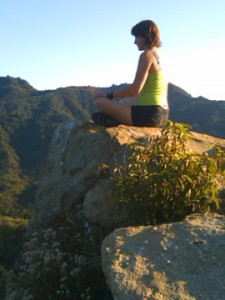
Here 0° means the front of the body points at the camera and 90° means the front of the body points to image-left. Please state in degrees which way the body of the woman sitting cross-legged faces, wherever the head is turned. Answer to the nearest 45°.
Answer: approximately 90°

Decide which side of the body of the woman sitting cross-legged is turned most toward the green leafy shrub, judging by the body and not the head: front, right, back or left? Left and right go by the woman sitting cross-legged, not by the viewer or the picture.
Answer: left

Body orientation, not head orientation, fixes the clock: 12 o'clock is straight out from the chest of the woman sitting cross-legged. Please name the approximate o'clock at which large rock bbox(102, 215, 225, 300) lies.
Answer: The large rock is roughly at 9 o'clock from the woman sitting cross-legged.

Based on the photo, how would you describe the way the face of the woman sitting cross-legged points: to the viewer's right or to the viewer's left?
to the viewer's left
